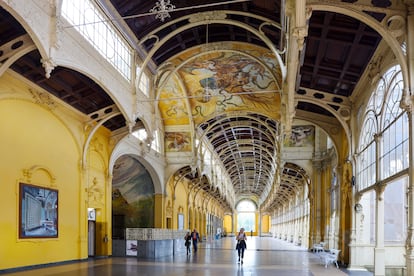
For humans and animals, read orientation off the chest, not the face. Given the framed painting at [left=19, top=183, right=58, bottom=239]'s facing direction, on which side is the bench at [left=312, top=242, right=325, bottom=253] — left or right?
on its left

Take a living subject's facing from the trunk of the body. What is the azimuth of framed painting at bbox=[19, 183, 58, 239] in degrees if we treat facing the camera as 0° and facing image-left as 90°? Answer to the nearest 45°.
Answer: approximately 315°
